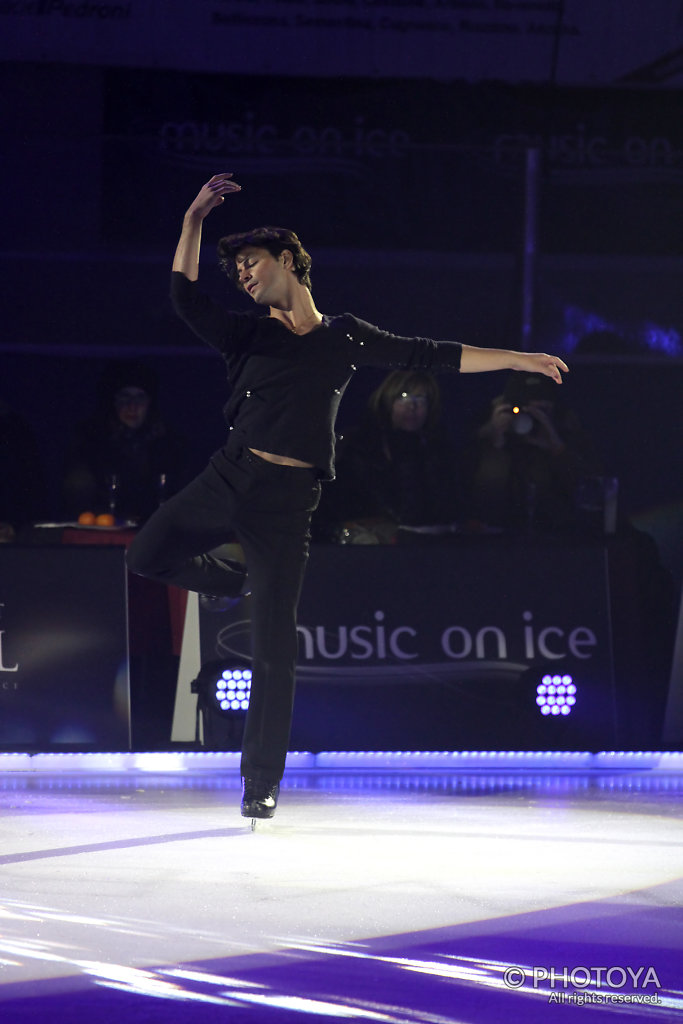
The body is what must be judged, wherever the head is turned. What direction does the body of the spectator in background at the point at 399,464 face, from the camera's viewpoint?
toward the camera

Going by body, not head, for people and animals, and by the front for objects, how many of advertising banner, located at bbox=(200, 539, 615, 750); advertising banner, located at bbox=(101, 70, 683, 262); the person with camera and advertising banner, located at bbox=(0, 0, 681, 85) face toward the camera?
4

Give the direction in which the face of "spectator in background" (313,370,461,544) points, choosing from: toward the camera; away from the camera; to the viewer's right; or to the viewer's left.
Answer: toward the camera

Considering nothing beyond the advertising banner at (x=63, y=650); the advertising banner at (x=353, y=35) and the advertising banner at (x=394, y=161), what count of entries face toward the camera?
3

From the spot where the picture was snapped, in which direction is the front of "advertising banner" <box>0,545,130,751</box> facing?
facing the viewer

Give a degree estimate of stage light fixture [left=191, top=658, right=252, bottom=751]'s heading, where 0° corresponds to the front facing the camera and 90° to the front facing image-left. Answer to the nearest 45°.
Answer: approximately 315°

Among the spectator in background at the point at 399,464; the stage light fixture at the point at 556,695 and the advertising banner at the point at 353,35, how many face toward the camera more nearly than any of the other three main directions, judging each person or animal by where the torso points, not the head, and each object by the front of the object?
3

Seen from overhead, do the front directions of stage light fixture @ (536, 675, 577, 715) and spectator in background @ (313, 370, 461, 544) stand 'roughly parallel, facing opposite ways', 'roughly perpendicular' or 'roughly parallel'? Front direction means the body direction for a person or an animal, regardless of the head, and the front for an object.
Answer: roughly parallel

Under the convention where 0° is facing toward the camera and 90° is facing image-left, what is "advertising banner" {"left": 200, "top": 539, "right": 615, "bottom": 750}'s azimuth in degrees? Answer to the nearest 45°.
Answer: approximately 0°

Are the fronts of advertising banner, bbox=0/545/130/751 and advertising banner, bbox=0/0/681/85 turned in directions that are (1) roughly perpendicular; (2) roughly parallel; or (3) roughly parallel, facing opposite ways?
roughly parallel

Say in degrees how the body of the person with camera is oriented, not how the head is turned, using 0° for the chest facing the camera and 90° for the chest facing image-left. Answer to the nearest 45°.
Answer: approximately 0°

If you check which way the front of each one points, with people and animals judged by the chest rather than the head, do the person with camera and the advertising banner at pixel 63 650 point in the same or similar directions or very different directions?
same or similar directions

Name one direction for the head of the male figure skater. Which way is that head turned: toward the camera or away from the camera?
toward the camera

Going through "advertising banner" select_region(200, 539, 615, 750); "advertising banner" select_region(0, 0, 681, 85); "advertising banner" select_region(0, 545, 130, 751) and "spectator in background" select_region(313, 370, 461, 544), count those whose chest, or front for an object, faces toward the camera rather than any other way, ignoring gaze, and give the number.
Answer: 4

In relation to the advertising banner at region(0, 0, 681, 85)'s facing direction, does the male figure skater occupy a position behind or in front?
in front
